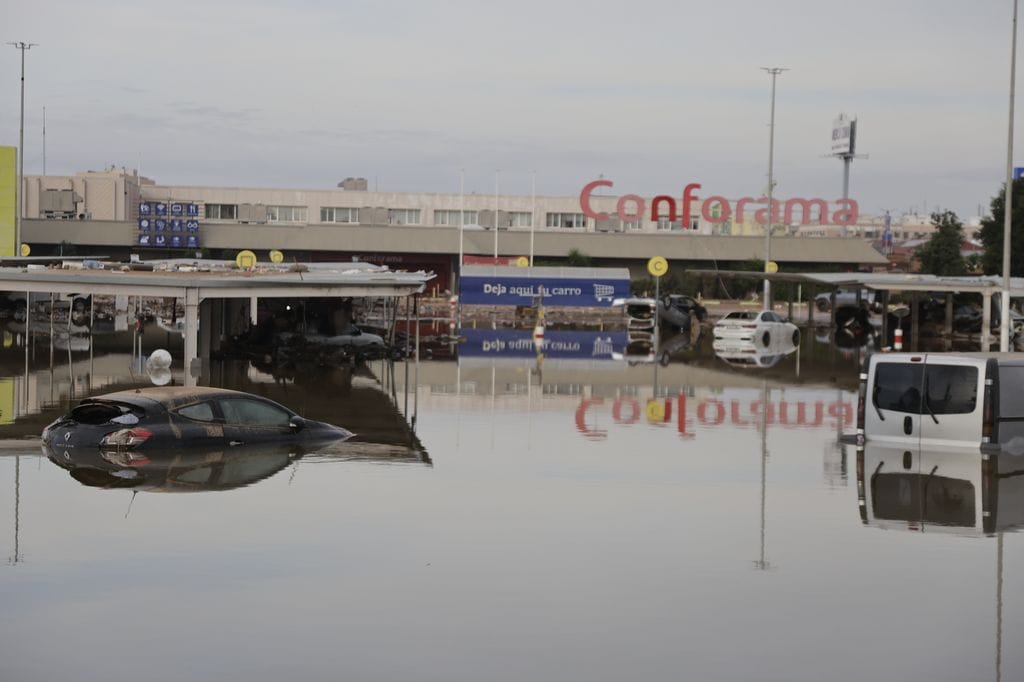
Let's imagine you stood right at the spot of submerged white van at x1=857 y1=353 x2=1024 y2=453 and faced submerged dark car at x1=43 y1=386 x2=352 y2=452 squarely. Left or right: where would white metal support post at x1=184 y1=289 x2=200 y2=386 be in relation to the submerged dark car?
right

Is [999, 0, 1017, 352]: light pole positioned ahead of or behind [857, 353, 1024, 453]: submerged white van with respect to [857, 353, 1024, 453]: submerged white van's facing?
ahead

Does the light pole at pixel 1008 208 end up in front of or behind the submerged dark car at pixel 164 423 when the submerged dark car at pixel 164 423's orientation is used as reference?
in front

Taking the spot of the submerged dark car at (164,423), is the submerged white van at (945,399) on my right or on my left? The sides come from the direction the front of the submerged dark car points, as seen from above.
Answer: on my right

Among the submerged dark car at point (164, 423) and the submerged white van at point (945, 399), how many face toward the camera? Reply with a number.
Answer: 0

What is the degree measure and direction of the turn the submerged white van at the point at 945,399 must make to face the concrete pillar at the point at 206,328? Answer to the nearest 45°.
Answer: approximately 90° to its left

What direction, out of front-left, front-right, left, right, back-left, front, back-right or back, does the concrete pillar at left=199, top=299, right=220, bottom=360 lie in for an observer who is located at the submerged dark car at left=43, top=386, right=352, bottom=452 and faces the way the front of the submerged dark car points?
front-left

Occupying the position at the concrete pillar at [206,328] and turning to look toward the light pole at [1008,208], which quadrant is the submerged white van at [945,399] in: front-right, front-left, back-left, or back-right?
front-right

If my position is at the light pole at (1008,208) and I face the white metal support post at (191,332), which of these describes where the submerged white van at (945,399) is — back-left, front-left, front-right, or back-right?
front-left

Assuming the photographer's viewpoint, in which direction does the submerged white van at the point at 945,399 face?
facing away from the viewer and to the right of the viewer

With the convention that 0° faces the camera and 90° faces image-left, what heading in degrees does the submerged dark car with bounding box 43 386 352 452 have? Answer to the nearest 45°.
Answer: approximately 225°
